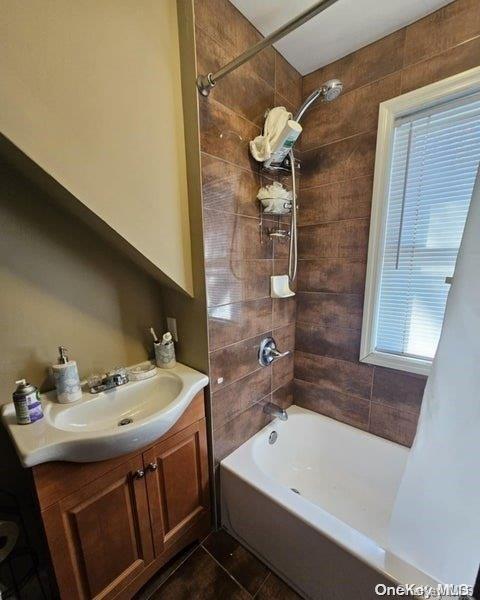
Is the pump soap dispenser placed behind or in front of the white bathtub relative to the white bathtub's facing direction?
in front

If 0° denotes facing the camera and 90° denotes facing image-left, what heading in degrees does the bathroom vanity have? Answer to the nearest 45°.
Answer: approximately 315°

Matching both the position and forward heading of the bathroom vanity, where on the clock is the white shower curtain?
The white shower curtain is roughly at 12 o'clock from the bathroom vanity.

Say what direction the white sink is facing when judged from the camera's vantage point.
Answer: facing the viewer and to the right of the viewer

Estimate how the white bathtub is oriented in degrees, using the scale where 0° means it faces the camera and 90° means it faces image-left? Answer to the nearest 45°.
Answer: approximately 45°

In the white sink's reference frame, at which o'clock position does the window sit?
The window is roughly at 11 o'clock from the white sink.

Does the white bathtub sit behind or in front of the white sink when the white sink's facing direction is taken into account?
in front

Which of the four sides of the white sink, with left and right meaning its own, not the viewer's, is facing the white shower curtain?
front

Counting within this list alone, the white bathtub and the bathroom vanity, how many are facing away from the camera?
0

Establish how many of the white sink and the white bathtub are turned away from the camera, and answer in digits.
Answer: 0

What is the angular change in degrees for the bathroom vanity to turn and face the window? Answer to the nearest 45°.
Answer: approximately 45° to its left
